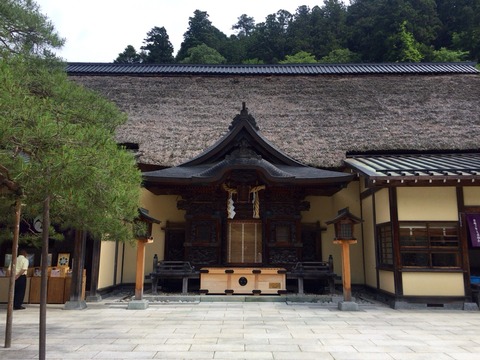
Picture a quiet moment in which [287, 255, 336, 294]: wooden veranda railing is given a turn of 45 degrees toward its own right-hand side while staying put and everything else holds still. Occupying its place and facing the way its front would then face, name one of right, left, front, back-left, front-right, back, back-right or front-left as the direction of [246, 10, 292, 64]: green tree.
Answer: back-right

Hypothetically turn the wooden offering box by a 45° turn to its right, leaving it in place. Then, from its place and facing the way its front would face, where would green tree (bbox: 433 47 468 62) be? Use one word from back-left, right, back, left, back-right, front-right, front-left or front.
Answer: back

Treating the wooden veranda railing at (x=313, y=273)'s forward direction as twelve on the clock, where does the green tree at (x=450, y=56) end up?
The green tree is roughly at 7 o'clock from the wooden veranda railing.

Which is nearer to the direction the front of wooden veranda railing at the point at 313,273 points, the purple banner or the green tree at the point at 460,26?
the purple banner

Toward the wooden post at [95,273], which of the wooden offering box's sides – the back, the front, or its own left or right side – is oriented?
right

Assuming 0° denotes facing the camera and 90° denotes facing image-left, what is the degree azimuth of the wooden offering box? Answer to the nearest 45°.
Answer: approximately 0°

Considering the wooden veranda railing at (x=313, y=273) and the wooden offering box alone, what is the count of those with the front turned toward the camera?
2

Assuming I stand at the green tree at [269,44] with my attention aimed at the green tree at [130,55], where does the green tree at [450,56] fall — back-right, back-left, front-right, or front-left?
back-left

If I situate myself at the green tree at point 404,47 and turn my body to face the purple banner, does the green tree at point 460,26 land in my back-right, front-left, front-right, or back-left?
back-left
